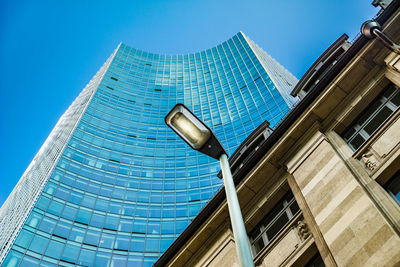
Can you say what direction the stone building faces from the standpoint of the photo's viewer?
facing the viewer and to the left of the viewer
